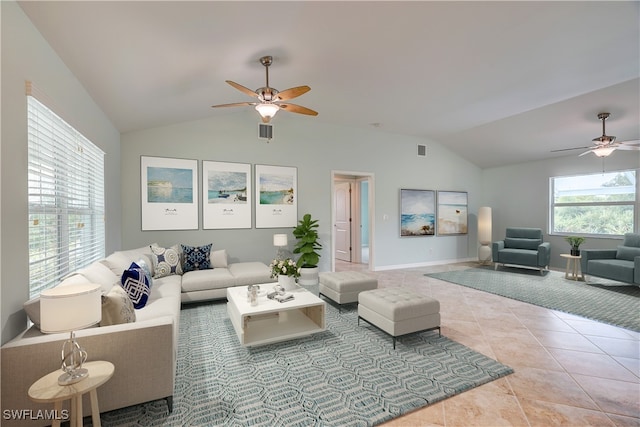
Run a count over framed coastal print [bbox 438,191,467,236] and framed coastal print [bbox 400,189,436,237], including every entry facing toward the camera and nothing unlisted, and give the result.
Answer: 2

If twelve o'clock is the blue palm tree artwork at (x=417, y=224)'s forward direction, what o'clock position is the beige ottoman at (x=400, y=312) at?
The beige ottoman is roughly at 12 o'clock from the blue palm tree artwork.

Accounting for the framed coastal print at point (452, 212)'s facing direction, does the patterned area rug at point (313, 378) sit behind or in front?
in front

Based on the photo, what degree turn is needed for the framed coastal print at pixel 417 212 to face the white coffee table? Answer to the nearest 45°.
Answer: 0° — it already faces it

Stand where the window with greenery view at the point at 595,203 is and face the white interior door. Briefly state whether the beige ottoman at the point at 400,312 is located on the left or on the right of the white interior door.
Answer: left

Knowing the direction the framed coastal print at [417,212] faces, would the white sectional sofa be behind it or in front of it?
in front

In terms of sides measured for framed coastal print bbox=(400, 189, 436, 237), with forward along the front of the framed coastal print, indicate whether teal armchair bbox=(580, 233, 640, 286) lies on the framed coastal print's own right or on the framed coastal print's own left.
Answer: on the framed coastal print's own left

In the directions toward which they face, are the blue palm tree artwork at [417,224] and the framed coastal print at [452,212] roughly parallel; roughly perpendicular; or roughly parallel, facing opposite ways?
roughly parallel

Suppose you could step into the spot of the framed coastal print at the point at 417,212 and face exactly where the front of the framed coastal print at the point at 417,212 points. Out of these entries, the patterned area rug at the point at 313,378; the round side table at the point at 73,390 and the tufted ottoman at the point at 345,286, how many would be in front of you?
3

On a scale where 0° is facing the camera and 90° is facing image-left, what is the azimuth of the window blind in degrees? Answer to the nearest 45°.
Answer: approximately 315°

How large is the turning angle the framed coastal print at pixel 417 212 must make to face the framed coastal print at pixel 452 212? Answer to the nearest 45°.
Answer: approximately 135° to its left

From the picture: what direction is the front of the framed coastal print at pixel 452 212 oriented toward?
toward the camera

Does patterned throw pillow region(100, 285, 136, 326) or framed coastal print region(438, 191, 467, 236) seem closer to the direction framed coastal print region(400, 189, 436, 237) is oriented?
the patterned throw pillow

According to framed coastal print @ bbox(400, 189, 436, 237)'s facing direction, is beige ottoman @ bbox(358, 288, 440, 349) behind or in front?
in front

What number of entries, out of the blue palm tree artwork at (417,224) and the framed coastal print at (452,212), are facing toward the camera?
2

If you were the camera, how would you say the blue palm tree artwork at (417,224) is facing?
facing the viewer

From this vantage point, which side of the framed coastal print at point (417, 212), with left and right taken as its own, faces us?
front

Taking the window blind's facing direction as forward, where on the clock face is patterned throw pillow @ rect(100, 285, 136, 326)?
The patterned throw pillow is roughly at 1 o'clock from the window blind.
